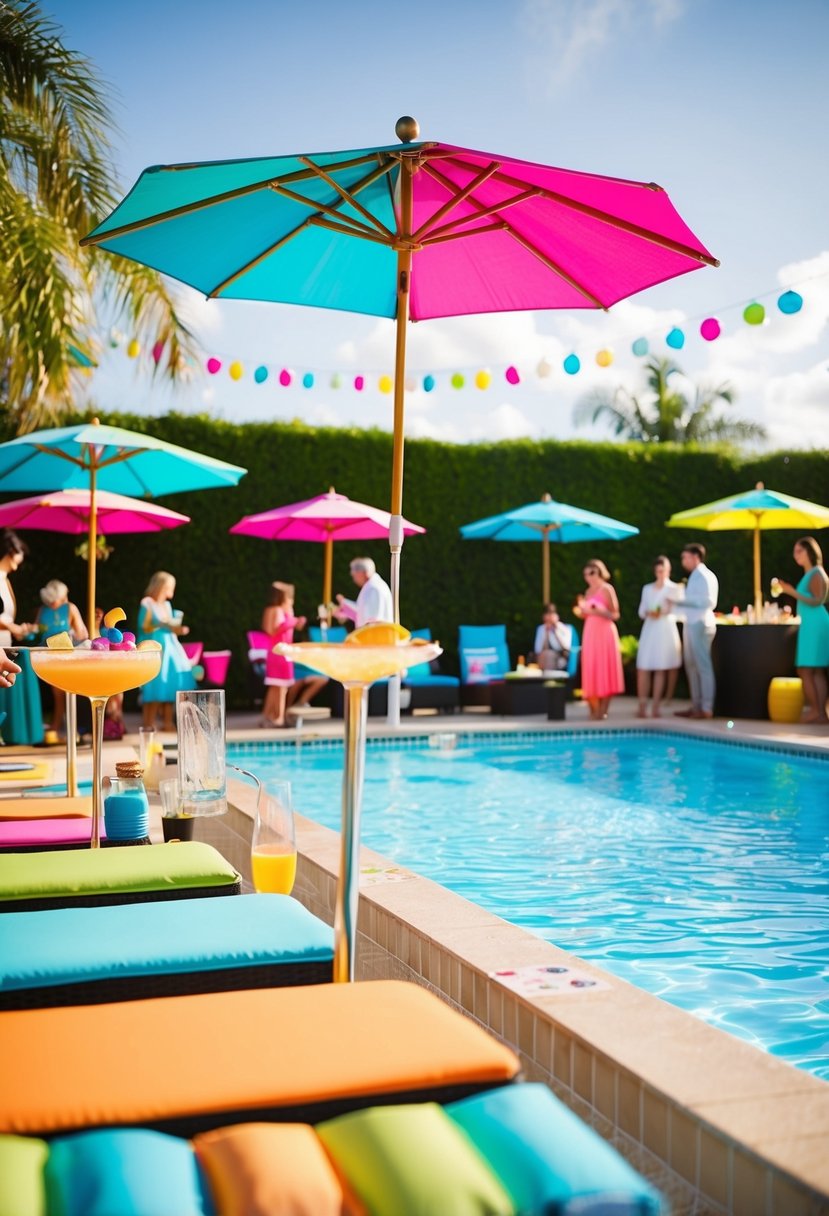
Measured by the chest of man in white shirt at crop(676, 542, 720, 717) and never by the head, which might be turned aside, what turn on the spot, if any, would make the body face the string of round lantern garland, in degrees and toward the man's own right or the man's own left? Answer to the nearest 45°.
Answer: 0° — they already face it

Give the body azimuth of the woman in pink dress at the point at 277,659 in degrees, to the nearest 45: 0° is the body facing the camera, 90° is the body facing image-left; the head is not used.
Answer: approximately 270°

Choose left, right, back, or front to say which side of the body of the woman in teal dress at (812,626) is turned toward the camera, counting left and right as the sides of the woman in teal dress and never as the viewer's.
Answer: left

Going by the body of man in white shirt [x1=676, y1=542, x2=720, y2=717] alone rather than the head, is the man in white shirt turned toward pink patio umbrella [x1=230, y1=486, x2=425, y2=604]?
yes

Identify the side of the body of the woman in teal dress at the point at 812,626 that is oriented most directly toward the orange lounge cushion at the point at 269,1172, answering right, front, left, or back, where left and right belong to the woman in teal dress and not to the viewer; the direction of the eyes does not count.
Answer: left

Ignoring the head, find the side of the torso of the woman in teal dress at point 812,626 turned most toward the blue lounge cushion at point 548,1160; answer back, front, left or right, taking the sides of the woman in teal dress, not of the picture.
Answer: left

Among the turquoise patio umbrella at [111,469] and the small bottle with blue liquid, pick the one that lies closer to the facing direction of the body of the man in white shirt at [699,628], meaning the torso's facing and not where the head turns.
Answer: the turquoise patio umbrella

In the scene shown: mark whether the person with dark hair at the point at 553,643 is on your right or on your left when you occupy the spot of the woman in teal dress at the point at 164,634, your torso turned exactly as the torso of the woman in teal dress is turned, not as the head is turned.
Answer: on your left

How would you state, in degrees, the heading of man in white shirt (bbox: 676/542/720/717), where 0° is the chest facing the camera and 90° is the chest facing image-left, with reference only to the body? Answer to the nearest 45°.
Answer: approximately 90°

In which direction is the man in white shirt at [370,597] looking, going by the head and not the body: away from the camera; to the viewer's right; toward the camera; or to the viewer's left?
to the viewer's left
